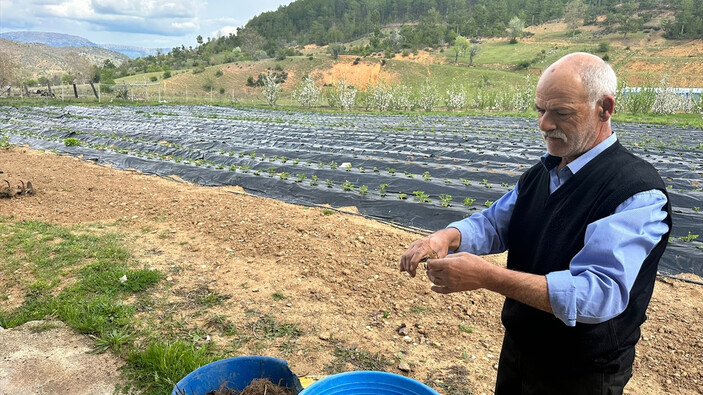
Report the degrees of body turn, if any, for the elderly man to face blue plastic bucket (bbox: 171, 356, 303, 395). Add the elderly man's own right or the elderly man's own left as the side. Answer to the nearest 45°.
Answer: approximately 45° to the elderly man's own right

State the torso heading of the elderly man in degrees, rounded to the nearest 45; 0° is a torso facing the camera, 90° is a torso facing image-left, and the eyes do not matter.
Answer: approximately 45°

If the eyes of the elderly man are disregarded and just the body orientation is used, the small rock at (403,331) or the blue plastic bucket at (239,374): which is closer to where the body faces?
the blue plastic bucket

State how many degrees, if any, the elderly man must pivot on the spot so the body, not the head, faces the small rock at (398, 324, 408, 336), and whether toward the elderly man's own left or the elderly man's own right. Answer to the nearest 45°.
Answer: approximately 90° to the elderly man's own right
